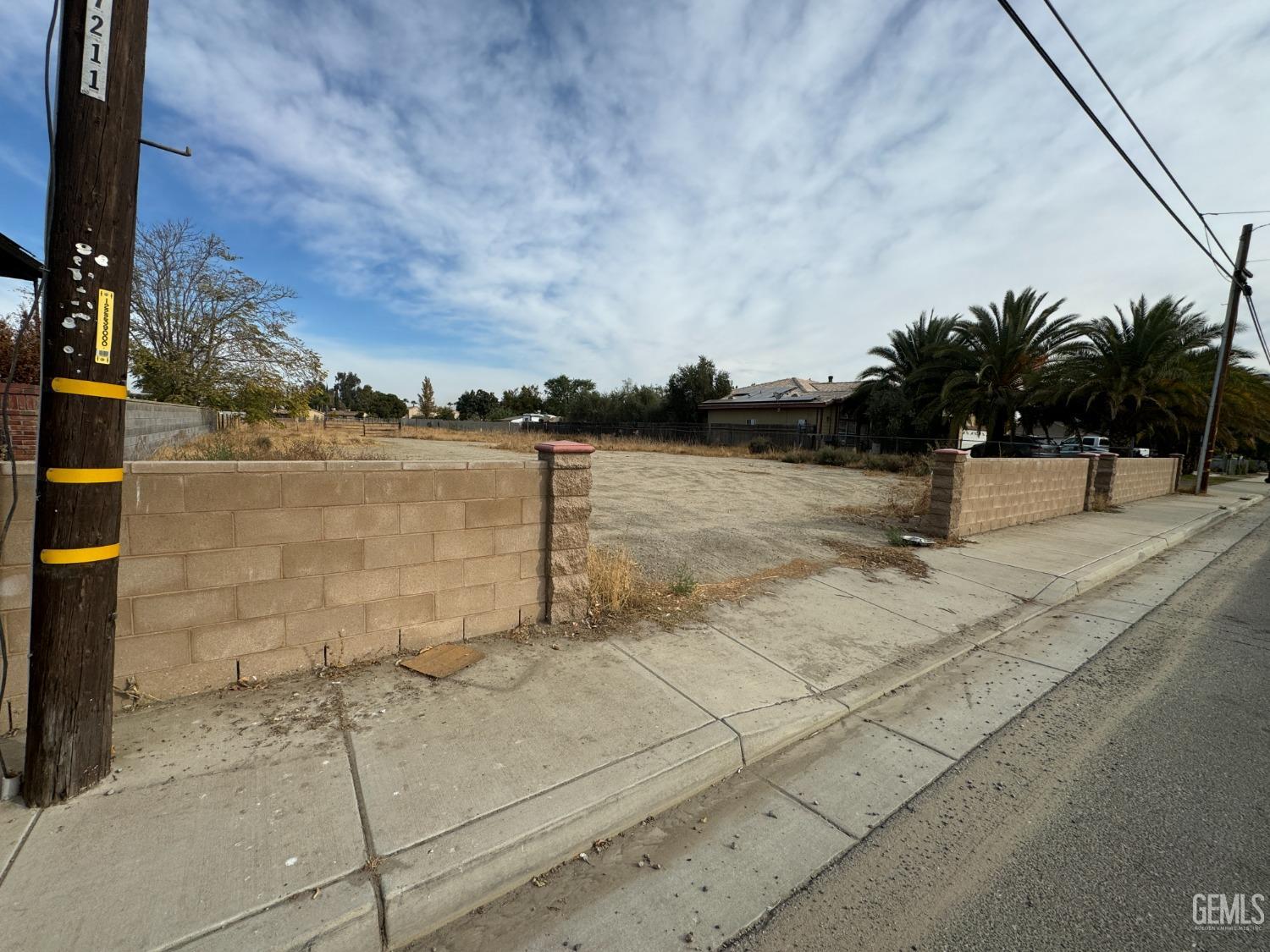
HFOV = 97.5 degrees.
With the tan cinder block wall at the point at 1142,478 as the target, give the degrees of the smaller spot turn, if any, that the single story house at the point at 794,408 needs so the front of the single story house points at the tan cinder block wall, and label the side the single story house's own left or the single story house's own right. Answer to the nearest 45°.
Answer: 0° — it already faces it

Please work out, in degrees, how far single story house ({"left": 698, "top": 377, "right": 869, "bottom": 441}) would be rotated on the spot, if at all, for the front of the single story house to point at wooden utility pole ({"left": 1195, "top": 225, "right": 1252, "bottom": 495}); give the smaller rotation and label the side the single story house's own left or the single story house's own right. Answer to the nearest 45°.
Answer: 0° — it already faces it

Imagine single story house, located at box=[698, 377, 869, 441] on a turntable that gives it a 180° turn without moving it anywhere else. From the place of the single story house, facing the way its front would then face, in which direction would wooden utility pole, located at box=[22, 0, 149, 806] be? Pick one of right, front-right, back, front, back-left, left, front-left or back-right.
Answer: back-left

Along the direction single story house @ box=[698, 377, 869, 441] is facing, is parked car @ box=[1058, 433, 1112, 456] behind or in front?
in front

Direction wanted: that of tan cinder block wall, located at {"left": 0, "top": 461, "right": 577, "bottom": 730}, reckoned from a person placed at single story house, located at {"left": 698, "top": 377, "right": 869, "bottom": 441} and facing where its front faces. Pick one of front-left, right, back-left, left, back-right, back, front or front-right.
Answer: front-right

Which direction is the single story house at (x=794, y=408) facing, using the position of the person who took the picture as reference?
facing the viewer and to the right of the viewer

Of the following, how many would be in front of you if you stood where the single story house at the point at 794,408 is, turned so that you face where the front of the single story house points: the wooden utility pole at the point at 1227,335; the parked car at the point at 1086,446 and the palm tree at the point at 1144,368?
3
